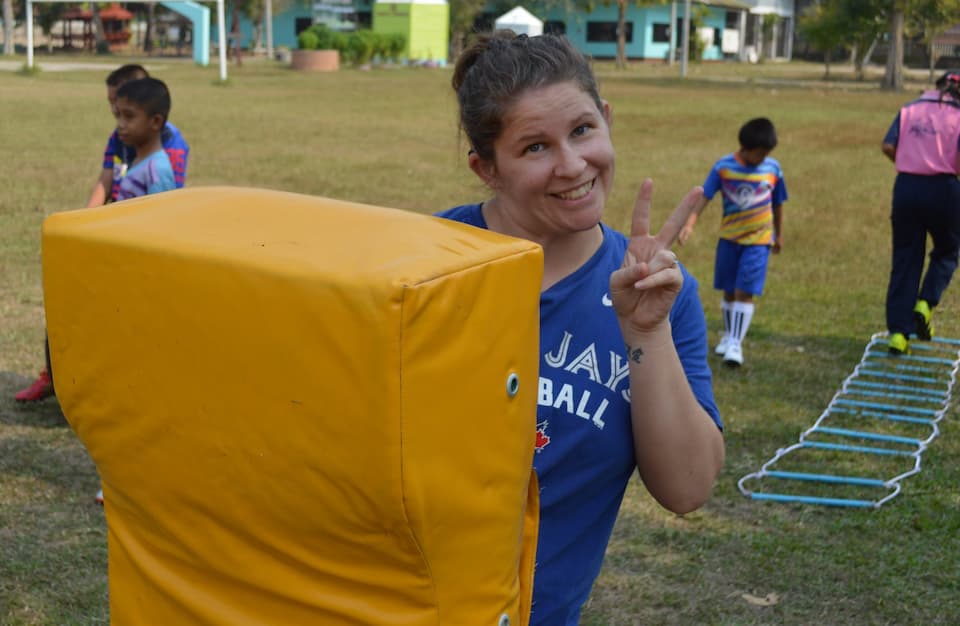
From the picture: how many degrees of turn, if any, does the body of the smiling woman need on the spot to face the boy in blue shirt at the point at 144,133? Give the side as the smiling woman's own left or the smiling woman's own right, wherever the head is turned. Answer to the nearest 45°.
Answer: approximately 135° to the smiling woman's own right

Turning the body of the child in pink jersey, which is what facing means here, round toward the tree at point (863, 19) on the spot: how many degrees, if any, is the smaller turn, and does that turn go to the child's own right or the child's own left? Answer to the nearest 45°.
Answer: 0° — they already face it

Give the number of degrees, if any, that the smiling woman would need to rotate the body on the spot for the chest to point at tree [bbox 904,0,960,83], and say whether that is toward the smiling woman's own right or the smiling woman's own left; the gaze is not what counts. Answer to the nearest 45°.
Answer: approximately 180°

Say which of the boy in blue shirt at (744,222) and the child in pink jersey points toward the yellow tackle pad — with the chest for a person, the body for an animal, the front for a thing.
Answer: the boy in blue shirt

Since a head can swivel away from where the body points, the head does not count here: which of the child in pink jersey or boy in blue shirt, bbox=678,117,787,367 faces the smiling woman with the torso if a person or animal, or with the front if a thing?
the boy in blue shirt

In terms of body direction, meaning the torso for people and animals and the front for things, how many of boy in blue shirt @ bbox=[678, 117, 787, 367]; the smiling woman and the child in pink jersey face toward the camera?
2

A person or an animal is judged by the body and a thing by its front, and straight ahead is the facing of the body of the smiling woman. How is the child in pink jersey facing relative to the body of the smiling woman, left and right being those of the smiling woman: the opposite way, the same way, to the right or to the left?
the opposite way

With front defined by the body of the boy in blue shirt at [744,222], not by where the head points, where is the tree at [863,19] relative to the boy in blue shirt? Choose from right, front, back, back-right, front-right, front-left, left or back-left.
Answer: back

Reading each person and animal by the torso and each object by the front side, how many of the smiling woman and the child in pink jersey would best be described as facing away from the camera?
1

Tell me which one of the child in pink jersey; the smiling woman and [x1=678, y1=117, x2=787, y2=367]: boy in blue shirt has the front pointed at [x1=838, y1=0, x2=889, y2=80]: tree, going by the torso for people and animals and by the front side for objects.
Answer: the child in pink jersey

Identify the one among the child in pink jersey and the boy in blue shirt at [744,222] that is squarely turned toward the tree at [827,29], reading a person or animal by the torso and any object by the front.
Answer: the child in pink jersey

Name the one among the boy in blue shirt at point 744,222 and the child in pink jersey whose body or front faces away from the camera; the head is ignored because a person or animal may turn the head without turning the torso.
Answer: the child in pink jersey

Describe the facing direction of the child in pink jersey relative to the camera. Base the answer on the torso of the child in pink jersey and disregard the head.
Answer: away from the camera
